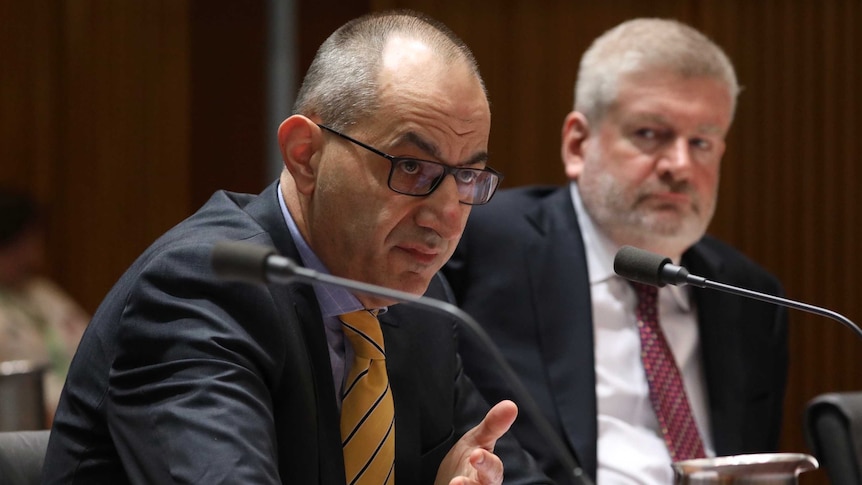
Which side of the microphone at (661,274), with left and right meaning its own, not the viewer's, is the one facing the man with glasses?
front

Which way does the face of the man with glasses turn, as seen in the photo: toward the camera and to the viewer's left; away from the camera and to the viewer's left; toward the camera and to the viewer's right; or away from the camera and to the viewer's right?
toward the camera and to the viewer's right

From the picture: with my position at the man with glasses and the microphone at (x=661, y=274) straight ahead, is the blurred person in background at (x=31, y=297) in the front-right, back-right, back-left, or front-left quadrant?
back-left

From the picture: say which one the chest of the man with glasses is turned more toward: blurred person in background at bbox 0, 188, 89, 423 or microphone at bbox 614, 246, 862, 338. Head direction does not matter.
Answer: the microphone

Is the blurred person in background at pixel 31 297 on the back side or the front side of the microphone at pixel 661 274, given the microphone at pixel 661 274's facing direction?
on the front side

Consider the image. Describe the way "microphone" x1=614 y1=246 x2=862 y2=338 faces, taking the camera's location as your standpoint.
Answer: facing to the left of the viewer

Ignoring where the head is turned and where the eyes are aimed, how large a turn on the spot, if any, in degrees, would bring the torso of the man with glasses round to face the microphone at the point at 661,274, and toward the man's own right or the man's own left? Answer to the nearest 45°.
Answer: approximately 45° to the man's own left

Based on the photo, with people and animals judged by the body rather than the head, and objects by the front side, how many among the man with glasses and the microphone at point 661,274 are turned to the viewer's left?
1

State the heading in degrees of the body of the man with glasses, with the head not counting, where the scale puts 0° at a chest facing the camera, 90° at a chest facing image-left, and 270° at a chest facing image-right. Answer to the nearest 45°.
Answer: approximately 315°

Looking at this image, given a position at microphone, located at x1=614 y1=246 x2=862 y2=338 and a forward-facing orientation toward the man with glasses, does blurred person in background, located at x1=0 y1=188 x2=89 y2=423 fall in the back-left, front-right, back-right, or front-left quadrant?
front-right

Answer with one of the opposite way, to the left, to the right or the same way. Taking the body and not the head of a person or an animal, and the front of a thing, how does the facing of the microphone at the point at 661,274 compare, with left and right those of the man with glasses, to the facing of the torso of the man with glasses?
the opposite way
